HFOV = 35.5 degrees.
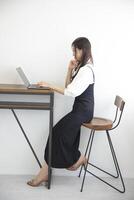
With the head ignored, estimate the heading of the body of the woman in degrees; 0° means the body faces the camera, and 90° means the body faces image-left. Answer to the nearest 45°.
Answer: approximately 90°

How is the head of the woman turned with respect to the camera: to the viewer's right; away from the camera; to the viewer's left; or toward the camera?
to the viewer's left
